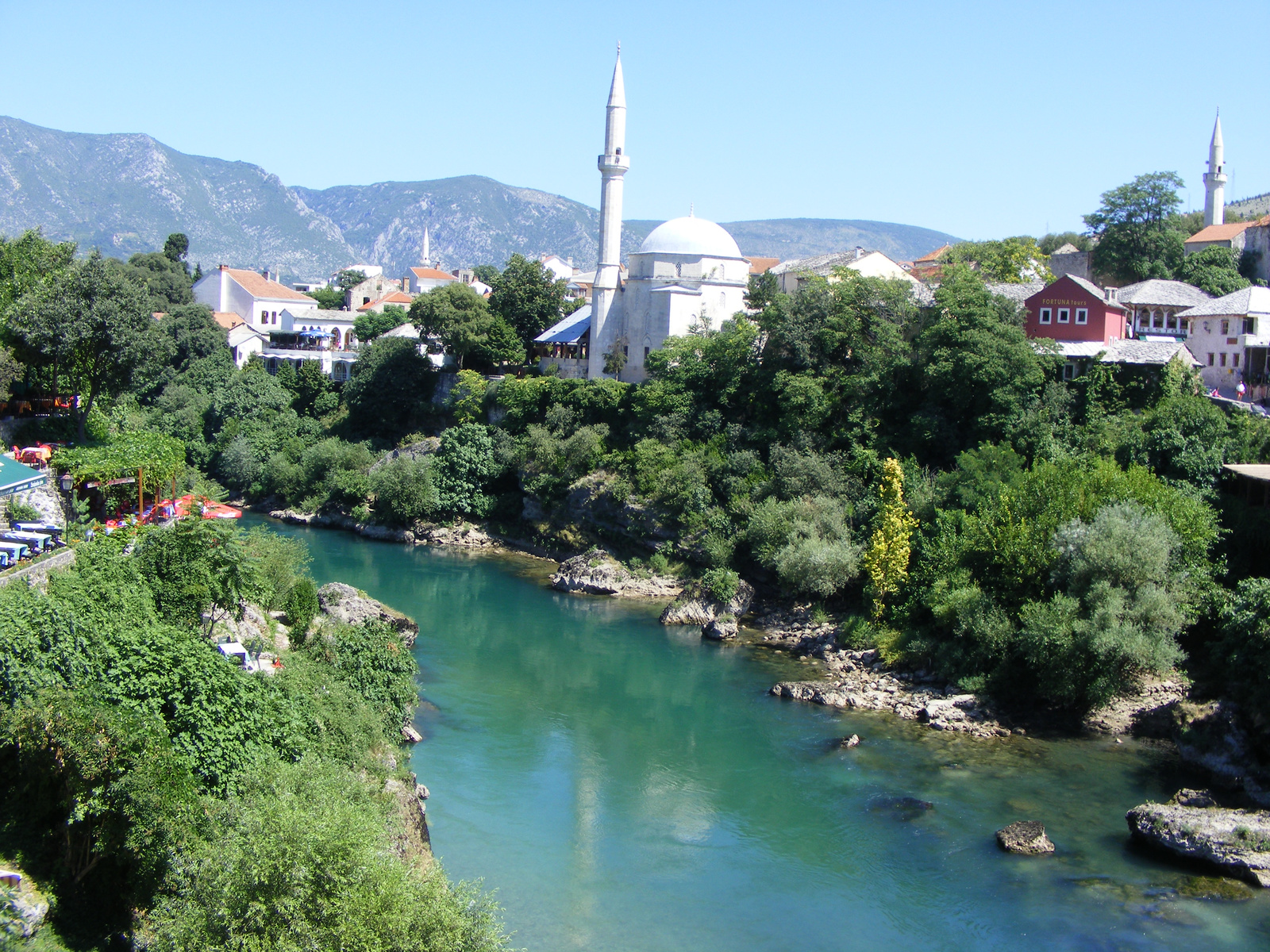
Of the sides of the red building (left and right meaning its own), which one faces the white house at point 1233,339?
left

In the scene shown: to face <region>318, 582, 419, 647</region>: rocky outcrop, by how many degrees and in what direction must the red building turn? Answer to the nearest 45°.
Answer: approximately 45° to its right

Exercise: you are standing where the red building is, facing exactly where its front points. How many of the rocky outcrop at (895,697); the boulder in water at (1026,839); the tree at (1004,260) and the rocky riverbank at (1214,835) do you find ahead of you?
3

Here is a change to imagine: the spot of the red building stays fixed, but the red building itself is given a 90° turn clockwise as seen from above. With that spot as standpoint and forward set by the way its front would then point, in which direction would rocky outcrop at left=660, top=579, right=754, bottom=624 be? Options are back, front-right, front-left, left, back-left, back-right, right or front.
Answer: front-left

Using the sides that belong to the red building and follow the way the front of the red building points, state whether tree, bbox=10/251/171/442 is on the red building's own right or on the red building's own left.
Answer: on the red building's own right

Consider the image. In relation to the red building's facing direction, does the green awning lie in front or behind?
in front

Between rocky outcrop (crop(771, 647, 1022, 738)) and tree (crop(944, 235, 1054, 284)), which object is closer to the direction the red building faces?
the rocky outcrop

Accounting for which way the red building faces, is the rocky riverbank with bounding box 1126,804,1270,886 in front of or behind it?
in front

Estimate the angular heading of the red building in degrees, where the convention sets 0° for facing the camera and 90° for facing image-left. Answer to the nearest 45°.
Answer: approximately 0°

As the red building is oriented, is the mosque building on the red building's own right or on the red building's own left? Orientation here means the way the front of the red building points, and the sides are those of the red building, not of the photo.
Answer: on the red building's own right

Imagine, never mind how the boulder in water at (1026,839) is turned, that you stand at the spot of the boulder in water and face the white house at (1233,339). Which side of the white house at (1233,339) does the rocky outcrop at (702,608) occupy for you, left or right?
left

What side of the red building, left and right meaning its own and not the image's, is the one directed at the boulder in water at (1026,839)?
front
